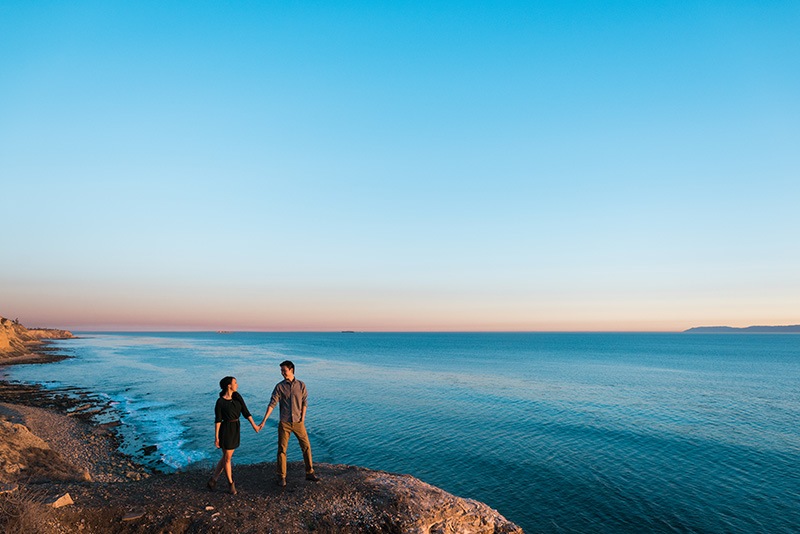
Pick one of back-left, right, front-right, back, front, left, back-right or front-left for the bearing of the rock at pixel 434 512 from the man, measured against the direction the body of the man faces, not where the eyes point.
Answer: left

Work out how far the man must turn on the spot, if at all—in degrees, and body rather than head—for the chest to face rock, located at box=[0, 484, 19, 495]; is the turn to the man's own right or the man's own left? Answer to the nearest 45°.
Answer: approximately 90° to the man's own right

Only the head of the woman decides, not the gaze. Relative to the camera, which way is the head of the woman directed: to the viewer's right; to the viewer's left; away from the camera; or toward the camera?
to the viewer's right

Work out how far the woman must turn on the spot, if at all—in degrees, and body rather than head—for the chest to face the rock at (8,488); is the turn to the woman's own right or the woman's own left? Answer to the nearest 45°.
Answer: approximately 135° to the woman's own right

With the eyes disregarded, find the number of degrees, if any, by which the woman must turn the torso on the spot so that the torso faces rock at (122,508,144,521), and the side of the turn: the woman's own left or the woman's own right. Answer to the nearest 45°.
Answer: approximately 135° to the woman's own right

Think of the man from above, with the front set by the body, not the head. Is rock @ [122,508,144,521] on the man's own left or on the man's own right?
on the man's own right

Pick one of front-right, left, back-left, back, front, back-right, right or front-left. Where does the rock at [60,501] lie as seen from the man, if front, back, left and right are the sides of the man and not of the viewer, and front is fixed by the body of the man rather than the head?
right

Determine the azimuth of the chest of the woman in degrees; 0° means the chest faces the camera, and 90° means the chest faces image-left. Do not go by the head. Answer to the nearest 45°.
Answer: approximately 315°

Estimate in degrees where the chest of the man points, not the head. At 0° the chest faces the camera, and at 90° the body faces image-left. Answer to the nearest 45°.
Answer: approximately 0°
